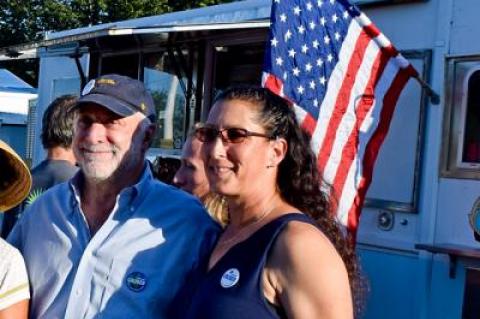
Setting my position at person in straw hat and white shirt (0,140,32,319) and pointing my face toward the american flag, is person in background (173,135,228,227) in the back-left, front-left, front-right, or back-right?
front-left

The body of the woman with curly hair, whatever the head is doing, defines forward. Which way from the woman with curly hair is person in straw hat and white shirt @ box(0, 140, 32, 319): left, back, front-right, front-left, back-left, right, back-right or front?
front-right

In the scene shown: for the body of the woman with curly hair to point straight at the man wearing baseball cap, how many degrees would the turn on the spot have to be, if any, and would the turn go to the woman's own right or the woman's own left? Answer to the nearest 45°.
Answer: approximately 45° to the woman's own right

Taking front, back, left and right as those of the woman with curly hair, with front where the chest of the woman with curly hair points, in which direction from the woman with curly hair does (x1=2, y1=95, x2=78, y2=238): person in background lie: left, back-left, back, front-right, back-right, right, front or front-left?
right

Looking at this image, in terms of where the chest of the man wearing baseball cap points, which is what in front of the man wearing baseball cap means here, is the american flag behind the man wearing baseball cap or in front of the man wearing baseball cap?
behind

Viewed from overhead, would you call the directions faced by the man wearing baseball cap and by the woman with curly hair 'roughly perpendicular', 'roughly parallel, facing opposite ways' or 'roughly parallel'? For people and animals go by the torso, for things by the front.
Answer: roughly parallel

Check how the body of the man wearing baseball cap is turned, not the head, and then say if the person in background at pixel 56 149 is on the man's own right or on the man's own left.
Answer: on the man's own right

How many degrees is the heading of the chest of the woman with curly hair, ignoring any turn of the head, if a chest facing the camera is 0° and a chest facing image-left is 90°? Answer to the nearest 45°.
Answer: approximately 45°

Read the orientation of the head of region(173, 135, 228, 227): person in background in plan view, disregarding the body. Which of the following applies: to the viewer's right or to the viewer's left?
to the viewer's left

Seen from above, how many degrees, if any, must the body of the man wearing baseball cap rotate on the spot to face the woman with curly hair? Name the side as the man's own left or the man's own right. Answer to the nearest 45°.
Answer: approximately 90° to the man's own left

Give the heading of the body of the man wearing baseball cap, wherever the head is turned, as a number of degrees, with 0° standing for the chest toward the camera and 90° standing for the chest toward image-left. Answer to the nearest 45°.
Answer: approximately 45°

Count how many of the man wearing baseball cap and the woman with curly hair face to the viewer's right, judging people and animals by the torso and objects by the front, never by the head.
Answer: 0

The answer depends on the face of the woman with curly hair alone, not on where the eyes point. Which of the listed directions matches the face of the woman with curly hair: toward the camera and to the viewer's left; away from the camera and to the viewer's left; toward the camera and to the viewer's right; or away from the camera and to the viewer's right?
toward the camera and to the viewer's left
